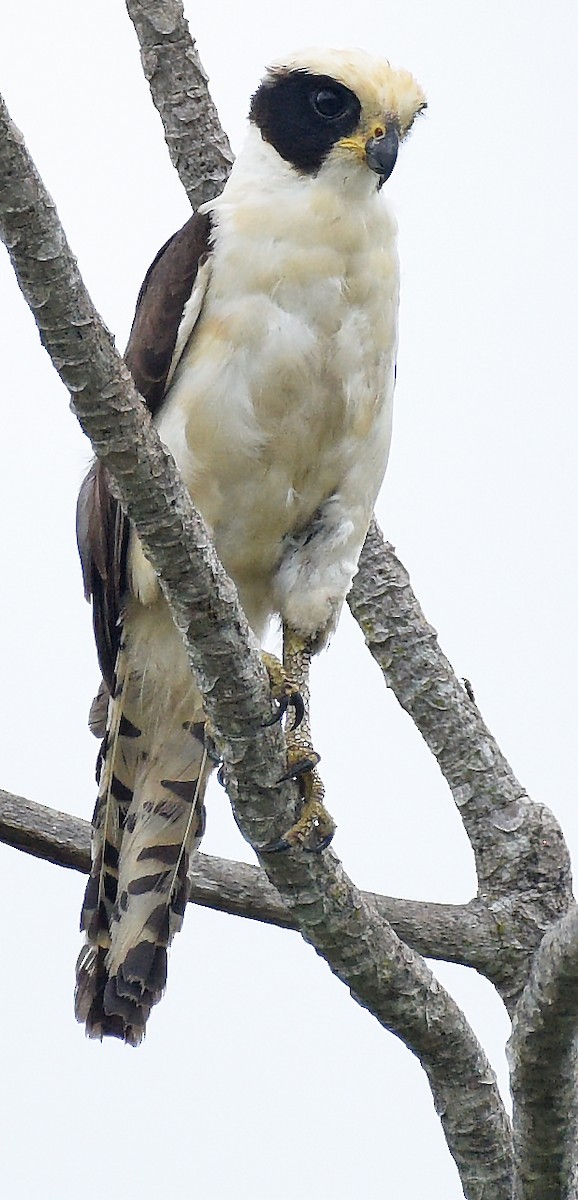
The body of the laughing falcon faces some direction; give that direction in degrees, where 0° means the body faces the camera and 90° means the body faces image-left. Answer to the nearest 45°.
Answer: approximately 315°

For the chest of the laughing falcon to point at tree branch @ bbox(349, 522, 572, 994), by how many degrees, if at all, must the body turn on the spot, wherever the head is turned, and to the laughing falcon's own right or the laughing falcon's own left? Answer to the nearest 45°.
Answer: approximately 90° to the laughing falcon's own left
